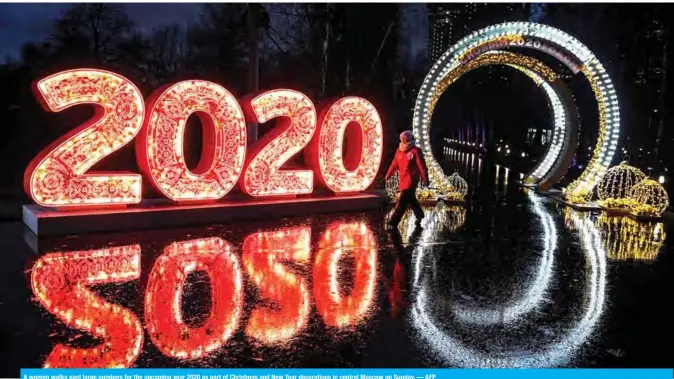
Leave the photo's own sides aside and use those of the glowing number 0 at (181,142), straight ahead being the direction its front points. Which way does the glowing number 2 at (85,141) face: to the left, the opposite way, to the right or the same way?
the same way

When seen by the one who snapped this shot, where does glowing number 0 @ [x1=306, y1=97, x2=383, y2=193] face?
facing the viewer and to the right of the viewer

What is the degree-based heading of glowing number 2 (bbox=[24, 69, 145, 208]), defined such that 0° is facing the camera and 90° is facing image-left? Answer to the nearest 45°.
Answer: approximately 315°

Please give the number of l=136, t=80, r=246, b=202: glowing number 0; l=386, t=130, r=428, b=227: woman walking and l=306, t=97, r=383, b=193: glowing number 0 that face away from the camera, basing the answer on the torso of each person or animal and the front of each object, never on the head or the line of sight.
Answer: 0

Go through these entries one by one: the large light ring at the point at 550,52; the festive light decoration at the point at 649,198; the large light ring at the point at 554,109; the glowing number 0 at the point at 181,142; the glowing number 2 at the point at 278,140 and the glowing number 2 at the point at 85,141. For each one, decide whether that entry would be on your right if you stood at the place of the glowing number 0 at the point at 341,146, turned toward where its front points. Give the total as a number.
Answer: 3

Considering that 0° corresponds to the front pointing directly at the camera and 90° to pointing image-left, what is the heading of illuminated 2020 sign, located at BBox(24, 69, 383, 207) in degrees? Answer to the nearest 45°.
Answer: approximately 315°

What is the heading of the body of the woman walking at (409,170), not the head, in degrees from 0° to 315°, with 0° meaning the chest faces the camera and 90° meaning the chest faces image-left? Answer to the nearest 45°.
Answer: approximately 45°

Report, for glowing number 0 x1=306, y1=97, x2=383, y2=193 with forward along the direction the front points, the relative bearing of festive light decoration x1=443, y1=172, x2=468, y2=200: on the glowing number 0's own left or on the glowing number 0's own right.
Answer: on the glowing number 0's own left

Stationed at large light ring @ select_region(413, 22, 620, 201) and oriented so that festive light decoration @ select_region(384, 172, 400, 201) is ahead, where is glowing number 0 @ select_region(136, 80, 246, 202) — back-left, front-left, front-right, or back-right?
front-left

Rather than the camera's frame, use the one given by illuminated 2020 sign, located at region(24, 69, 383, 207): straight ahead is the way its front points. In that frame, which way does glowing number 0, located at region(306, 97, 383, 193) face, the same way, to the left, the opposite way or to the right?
the same way

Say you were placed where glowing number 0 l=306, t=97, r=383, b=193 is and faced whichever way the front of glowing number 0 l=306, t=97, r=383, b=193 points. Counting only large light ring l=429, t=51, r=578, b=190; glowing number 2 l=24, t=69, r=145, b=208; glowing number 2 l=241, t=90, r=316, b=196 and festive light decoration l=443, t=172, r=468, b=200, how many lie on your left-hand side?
2

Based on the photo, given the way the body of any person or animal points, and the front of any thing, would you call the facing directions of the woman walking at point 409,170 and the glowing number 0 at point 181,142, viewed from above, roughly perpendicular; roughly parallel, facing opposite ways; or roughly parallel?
roughly perpendicular
